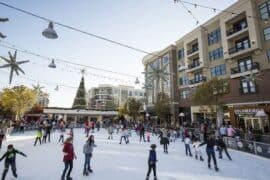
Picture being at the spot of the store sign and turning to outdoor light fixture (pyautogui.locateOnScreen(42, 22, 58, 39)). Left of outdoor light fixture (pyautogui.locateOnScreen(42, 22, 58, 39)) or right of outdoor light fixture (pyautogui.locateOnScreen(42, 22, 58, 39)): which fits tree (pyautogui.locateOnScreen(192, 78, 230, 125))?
right

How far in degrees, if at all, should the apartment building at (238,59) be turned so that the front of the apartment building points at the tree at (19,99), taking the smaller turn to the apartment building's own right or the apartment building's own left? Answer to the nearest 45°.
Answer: approximately 45° to the apartment building's own right

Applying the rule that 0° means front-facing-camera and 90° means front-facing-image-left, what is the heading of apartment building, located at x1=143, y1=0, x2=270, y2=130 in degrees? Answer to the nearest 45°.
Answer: approximately 45°

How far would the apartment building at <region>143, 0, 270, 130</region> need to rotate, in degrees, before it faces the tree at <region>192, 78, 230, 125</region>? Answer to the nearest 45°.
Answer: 0° — it already faces it

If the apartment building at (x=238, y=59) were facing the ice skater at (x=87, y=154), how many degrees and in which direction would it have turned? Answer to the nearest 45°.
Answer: approximately 45° to its left

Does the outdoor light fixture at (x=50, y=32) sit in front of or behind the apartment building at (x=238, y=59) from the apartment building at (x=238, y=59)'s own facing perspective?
in front

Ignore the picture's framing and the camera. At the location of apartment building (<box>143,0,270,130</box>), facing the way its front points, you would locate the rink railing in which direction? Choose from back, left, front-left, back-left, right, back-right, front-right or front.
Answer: front-left
